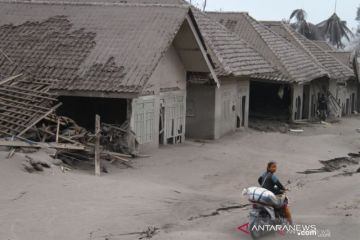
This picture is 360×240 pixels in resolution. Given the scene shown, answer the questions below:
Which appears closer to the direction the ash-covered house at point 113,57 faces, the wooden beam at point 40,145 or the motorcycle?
the motorcycle

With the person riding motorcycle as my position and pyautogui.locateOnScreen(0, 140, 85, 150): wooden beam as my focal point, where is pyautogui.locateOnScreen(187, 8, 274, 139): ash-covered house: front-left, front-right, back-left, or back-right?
front-right

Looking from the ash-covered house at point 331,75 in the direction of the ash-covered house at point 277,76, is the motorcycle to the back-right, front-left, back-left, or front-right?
front-left

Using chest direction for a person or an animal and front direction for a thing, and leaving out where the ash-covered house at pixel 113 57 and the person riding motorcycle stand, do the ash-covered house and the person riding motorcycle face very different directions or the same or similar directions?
same or similar directions

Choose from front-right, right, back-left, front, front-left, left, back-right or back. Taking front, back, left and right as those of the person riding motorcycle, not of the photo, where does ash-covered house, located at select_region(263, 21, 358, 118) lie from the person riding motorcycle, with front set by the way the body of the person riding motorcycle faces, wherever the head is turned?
left

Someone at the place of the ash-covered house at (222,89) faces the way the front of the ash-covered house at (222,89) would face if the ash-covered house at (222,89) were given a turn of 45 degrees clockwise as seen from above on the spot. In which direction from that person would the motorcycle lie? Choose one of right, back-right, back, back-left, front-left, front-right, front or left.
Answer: front

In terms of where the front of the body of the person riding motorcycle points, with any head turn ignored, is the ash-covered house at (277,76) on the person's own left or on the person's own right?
on the person's own left

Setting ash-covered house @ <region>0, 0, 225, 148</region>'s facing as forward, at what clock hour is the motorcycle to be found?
The motorcycle is roughly at 1 o'clock from the ash-covered house.

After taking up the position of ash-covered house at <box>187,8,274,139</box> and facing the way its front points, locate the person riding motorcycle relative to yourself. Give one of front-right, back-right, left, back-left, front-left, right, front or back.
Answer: front-right

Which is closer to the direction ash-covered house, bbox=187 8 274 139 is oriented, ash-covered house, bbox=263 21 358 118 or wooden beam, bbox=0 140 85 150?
the wooden beam

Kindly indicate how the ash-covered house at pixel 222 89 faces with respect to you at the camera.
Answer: facing the viewer and to the right of the viewer

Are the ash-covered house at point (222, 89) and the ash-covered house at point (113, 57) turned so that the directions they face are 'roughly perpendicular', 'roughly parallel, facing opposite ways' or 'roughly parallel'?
roughly parallel
